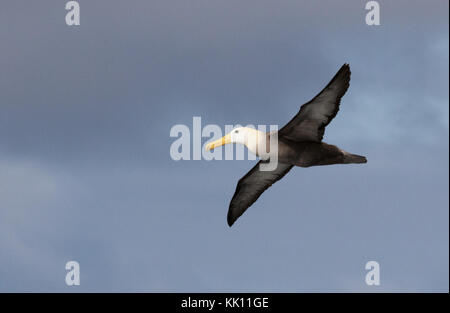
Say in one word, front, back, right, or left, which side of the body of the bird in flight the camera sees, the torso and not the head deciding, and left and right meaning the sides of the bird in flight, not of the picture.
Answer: left
